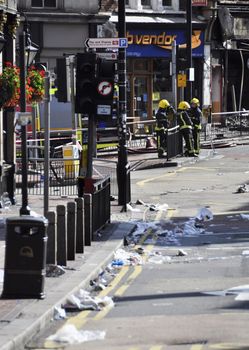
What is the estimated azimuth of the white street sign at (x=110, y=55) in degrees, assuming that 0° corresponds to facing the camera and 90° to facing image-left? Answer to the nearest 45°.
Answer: approximately 0°

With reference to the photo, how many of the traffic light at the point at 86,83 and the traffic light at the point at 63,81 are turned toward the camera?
1

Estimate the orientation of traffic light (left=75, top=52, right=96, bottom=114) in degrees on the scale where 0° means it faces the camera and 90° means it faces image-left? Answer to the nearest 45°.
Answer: approximately 0°

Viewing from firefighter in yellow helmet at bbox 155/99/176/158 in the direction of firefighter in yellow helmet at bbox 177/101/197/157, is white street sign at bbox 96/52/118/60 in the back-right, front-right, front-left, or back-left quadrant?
back-right

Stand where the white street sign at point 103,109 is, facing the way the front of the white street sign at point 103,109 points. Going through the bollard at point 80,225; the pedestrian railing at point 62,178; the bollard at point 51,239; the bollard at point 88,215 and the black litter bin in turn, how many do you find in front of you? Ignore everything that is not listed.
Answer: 4
